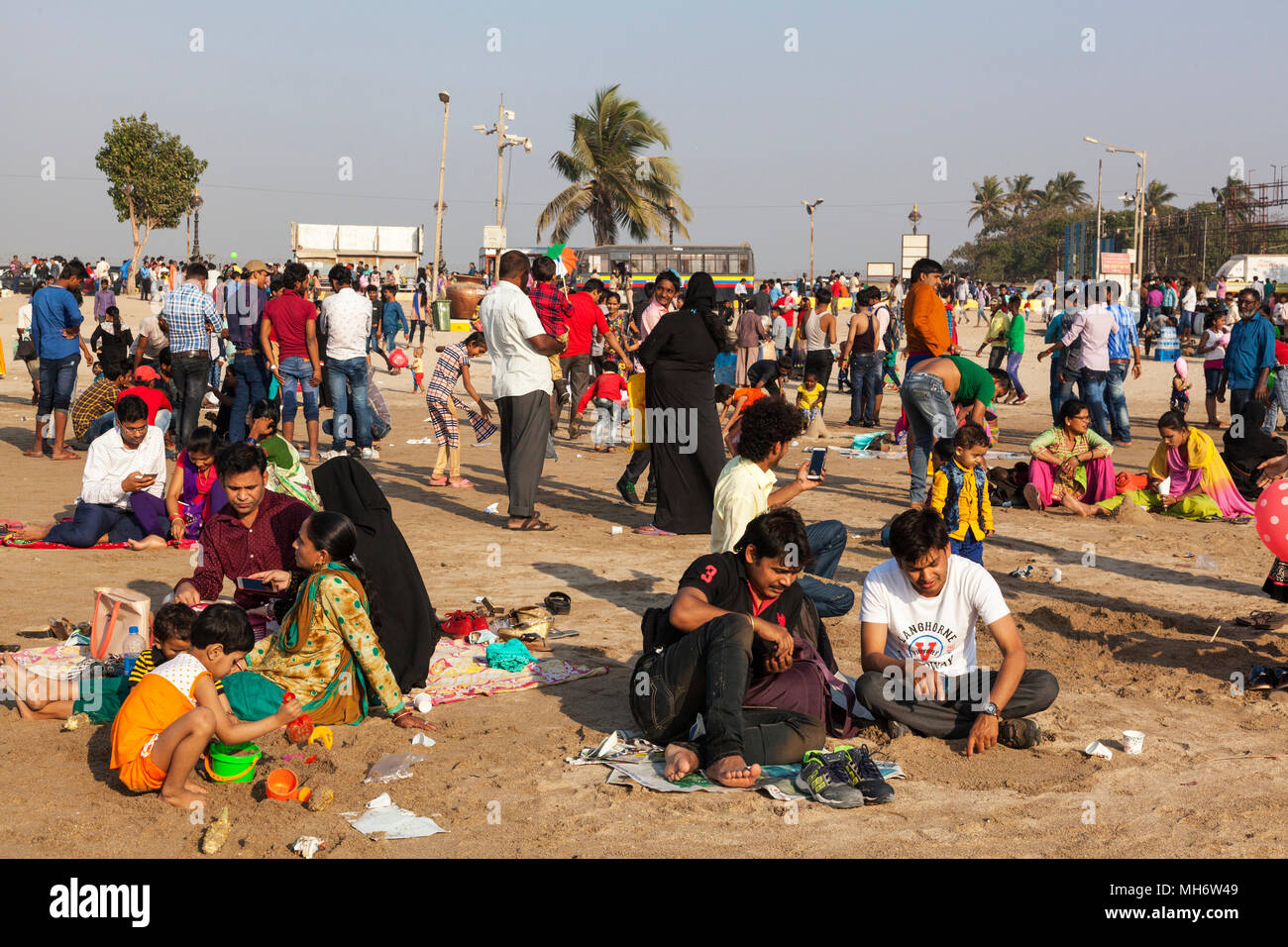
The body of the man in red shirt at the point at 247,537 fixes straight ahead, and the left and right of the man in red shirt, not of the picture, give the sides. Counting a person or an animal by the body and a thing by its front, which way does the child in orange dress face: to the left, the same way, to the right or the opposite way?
to the left

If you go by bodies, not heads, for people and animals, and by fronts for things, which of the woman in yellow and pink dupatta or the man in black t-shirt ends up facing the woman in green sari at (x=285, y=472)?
the woman in yellow and pink dupatta

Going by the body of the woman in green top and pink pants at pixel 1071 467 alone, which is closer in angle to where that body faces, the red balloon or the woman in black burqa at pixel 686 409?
the red balloon

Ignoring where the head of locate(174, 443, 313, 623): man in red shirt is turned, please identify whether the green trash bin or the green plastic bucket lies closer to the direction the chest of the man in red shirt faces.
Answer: the green plastic bucket

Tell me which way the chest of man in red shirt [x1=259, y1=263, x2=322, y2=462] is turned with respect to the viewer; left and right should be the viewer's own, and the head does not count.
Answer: facing away from the viewer

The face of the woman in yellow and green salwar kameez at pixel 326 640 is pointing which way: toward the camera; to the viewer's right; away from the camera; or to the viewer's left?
to the viewer's left

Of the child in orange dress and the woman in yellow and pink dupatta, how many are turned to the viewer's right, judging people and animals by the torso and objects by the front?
1

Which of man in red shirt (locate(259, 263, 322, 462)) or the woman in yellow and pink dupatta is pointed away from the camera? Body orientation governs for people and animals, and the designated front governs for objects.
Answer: the man in red shirt
